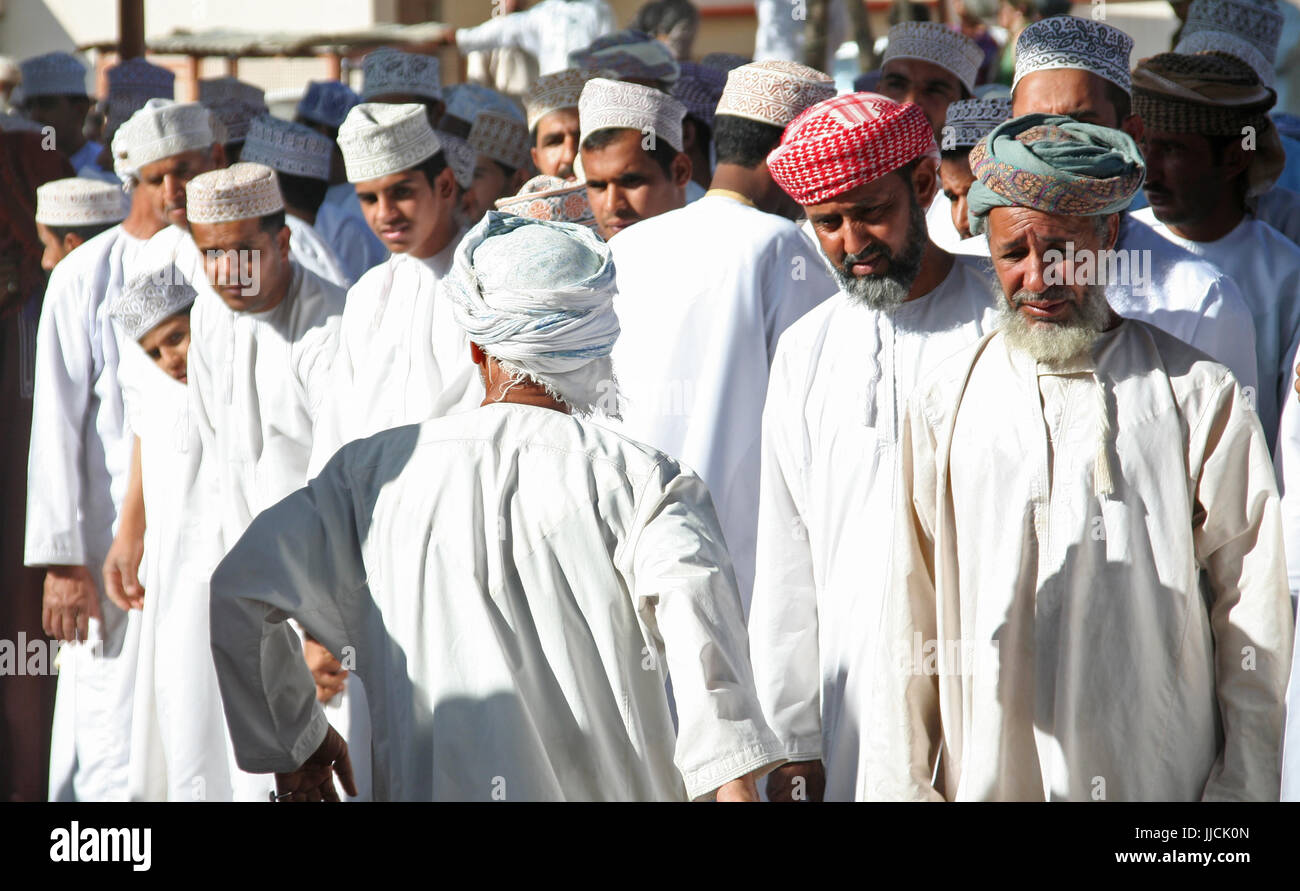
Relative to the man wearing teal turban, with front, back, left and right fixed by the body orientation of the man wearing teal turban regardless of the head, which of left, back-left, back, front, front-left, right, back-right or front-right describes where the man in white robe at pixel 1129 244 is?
back

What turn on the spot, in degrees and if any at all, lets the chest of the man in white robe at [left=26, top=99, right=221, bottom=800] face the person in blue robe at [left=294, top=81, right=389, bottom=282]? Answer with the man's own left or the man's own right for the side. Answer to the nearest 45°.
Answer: approximately 90° to the man's own left

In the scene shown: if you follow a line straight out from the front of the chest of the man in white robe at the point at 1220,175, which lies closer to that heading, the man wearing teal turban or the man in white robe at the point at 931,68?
the man wearing teal turban

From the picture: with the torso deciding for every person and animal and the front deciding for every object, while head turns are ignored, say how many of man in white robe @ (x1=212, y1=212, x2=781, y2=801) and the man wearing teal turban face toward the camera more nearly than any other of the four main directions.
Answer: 1

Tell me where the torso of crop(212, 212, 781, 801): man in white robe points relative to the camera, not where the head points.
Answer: away from the camera

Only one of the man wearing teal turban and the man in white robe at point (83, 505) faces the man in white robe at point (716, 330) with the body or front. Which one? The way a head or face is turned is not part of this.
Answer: the man in white robe at point (83, 505)

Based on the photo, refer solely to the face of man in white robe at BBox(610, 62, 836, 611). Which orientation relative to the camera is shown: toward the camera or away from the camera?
away from the camera

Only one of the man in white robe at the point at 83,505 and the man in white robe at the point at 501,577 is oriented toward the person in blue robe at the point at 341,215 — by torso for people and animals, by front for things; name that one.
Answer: the man in white robe at the point at 501,577

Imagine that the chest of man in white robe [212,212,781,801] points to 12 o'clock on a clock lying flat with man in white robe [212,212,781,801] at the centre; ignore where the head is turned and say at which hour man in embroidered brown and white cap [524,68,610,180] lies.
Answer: man in embroidered brown and white cap [524,68,610,180] is roughly at 12 o'clock from man in white robe [212,212,781,801].
